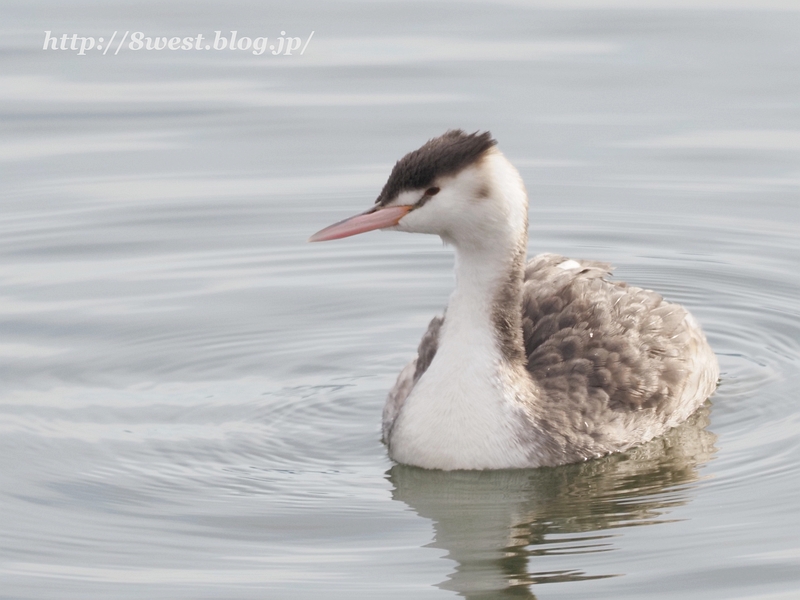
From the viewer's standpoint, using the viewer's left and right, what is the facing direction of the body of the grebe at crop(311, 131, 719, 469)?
facing the viewer and to the left of the viewer
